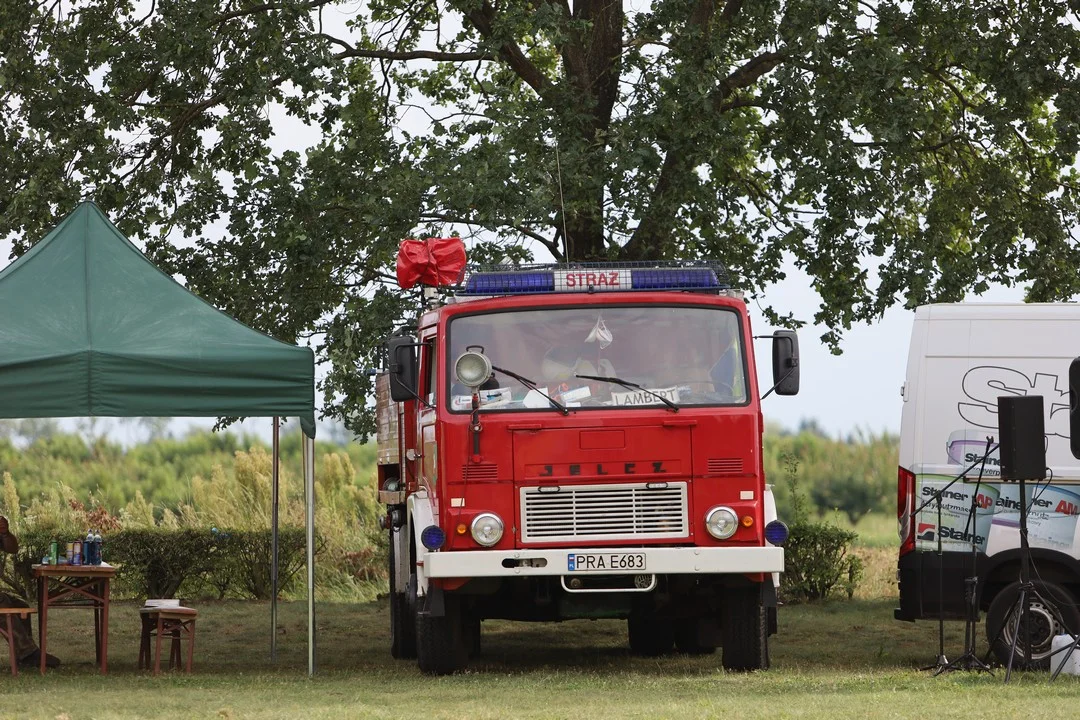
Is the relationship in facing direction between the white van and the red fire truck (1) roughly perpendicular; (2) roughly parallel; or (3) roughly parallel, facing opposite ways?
roughly perpendicular

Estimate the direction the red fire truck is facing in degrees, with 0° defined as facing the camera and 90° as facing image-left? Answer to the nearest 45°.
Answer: approximately 0°

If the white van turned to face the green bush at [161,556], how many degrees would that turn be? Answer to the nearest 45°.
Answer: approximately 135° to its left

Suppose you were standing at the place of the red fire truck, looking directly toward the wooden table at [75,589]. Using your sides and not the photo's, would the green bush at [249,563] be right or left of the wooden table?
right

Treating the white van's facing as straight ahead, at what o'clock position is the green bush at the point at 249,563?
The green bush is roughly at 7 o'clock from the white van.

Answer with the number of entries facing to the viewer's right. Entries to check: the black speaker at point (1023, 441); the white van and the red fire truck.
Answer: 1

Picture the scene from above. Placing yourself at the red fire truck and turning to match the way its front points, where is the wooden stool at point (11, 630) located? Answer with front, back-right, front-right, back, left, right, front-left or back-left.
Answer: right

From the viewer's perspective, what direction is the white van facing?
to the viewer's right

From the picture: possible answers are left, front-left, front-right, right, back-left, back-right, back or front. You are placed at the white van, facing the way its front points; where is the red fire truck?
back-right

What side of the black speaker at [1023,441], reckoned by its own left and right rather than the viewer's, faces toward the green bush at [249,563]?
right

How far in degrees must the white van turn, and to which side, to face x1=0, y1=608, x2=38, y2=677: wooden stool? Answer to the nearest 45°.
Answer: approximately 180°

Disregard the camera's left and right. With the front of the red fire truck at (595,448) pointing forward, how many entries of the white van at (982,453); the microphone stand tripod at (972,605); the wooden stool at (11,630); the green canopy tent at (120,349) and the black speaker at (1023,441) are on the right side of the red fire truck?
2

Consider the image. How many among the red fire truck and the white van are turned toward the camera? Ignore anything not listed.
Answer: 1

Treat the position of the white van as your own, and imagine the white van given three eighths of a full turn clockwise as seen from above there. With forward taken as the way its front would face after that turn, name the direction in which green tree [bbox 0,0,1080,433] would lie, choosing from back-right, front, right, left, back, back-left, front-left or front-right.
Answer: right

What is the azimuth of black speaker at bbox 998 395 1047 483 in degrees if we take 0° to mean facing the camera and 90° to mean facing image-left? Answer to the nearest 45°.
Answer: approximately 45°
